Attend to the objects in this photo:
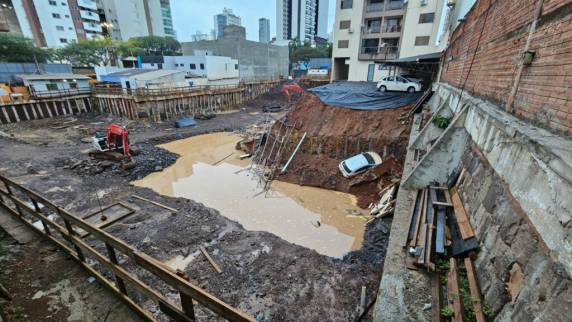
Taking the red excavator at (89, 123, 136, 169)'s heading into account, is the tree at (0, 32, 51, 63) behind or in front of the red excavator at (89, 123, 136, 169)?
behind

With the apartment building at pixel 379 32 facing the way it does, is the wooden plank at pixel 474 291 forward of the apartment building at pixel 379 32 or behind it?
forward

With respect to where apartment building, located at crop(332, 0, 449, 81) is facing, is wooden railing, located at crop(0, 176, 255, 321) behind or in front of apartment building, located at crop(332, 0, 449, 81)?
in front

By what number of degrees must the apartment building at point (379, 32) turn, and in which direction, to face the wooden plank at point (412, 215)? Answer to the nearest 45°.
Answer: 0° — it already faces it

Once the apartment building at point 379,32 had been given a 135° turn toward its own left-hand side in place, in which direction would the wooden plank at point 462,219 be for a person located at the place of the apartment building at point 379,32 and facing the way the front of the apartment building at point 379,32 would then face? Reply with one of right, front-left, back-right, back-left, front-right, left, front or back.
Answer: back-right

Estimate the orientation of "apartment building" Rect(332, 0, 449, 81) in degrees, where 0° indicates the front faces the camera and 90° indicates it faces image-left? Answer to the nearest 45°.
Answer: approximately 0°

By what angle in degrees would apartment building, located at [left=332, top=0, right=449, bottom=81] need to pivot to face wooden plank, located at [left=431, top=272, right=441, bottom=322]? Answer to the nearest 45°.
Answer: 0° — it already faces it

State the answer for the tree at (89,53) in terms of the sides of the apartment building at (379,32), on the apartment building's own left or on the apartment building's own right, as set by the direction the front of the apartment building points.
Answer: on the apartment building's own right

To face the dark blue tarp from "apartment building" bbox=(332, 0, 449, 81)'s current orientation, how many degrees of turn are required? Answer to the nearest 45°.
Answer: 0° — it already faces it

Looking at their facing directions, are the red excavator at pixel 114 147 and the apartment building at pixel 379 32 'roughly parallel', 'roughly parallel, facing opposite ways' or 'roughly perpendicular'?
roughly perpendicular

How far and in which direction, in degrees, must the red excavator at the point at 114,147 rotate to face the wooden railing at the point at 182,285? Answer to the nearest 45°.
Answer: approximately 45° to its right

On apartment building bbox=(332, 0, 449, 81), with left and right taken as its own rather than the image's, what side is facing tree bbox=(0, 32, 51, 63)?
right
